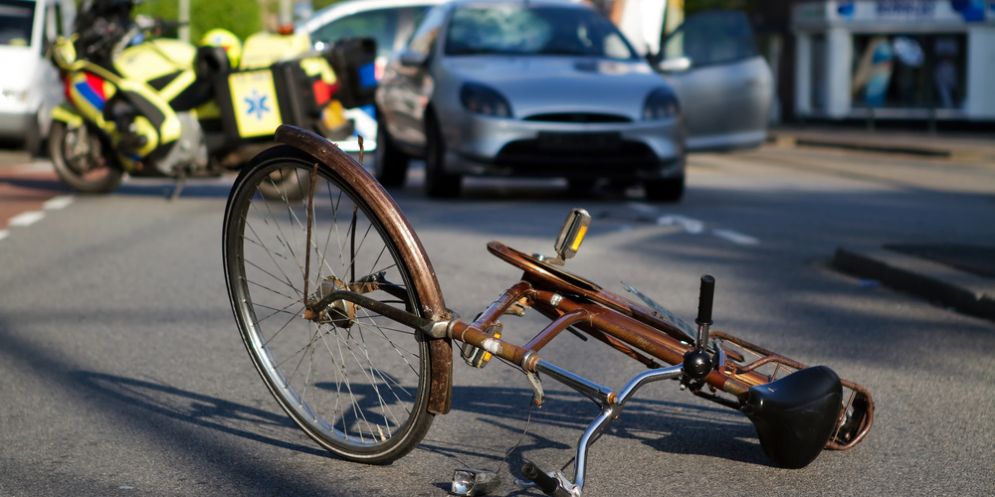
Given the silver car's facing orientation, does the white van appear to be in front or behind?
behind

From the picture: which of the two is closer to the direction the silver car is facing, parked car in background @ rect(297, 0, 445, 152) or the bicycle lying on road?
the bicycle lying on road

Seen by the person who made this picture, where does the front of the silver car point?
facing the viewer and to the right of the viewer

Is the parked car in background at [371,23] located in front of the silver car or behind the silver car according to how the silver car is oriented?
behind

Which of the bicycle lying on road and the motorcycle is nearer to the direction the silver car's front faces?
the bicycle lying on road

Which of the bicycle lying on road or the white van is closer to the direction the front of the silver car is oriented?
the bicycle lying on road

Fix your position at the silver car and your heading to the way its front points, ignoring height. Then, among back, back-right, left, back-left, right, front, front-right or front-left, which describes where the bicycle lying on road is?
front-right

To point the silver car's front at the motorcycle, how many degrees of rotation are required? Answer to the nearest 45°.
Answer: approximately 135° to its right
